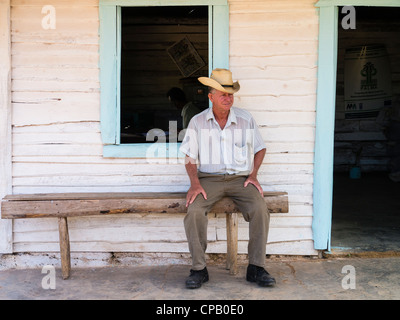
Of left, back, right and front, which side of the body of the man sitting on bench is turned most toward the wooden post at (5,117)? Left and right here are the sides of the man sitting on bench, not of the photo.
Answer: right

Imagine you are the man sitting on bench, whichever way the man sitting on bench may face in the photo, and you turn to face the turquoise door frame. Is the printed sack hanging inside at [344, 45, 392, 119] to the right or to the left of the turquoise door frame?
left

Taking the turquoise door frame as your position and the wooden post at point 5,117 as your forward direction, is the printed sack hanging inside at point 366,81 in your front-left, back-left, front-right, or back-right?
back-right

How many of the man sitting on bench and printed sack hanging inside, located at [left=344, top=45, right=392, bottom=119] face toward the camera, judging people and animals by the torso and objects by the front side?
2

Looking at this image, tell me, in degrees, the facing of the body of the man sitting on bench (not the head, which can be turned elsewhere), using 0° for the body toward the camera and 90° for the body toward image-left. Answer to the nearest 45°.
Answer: approximately 0°

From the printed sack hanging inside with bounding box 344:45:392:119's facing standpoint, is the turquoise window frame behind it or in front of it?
in front

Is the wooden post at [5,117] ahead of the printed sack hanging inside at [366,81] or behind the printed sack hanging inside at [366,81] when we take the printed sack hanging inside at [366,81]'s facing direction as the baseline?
ahead

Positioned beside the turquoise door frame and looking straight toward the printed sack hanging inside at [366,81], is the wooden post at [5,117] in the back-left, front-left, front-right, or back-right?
back-left

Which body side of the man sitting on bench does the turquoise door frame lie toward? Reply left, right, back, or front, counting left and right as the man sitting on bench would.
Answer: left

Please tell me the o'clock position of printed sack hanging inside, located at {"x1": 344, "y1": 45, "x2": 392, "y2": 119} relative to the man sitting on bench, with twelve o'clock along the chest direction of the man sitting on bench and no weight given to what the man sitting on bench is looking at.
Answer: The printed sack hanging inside is roughly at 7 o'clock from the man sitting on bench.
